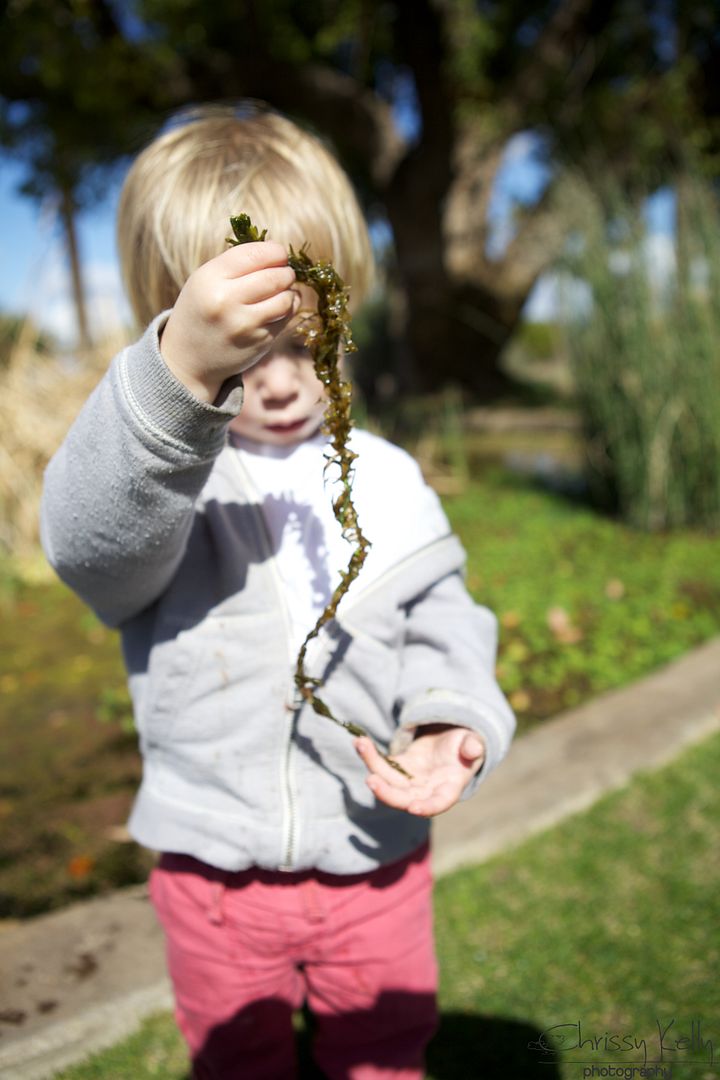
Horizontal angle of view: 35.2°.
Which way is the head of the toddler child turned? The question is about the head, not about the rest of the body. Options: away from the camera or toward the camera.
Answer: toward the camera

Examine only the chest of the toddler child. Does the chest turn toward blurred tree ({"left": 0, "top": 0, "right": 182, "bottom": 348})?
no

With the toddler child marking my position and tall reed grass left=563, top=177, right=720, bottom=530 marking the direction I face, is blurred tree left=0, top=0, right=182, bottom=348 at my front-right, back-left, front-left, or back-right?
front-left

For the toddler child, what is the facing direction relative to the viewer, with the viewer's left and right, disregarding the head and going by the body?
facing the viewer

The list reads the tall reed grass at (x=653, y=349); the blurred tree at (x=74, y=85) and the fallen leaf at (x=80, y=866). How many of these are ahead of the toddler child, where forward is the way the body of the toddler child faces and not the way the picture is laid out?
0

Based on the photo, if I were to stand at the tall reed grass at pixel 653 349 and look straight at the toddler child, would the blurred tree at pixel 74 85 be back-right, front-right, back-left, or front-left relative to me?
back-right

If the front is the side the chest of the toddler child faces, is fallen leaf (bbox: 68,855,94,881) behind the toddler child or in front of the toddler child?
behind

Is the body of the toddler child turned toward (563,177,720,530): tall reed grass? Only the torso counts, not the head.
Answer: no
